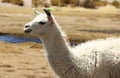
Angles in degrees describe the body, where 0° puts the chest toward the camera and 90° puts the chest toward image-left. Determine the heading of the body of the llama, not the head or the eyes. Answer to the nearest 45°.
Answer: approximately 90°
